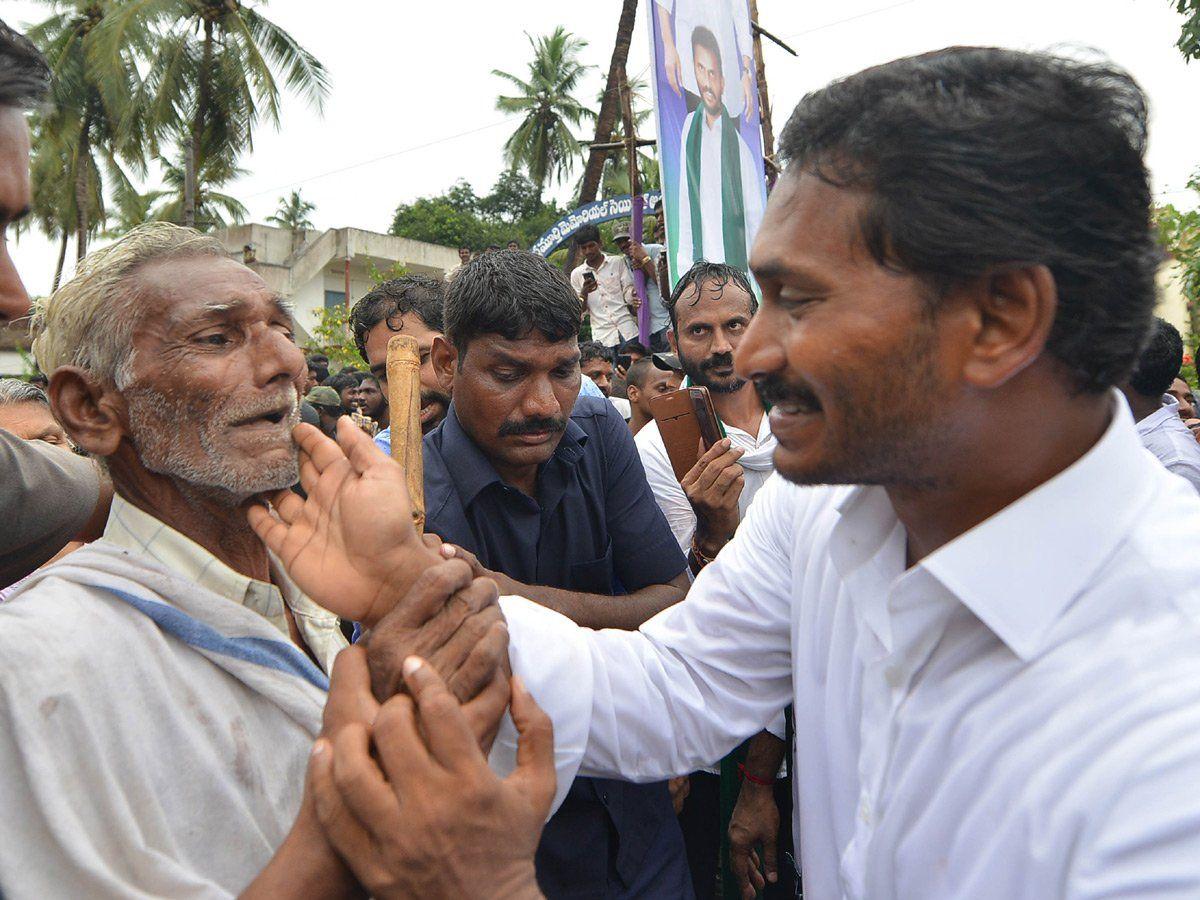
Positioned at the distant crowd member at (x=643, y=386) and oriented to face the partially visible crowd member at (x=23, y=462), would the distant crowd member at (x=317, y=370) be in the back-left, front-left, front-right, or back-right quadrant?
back-right

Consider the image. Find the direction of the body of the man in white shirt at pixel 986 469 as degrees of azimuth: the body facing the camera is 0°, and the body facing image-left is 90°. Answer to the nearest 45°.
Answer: approximately 45°

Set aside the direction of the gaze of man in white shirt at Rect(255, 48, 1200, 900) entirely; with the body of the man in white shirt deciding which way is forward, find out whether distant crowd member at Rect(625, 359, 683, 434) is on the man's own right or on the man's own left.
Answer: on the man's own right
